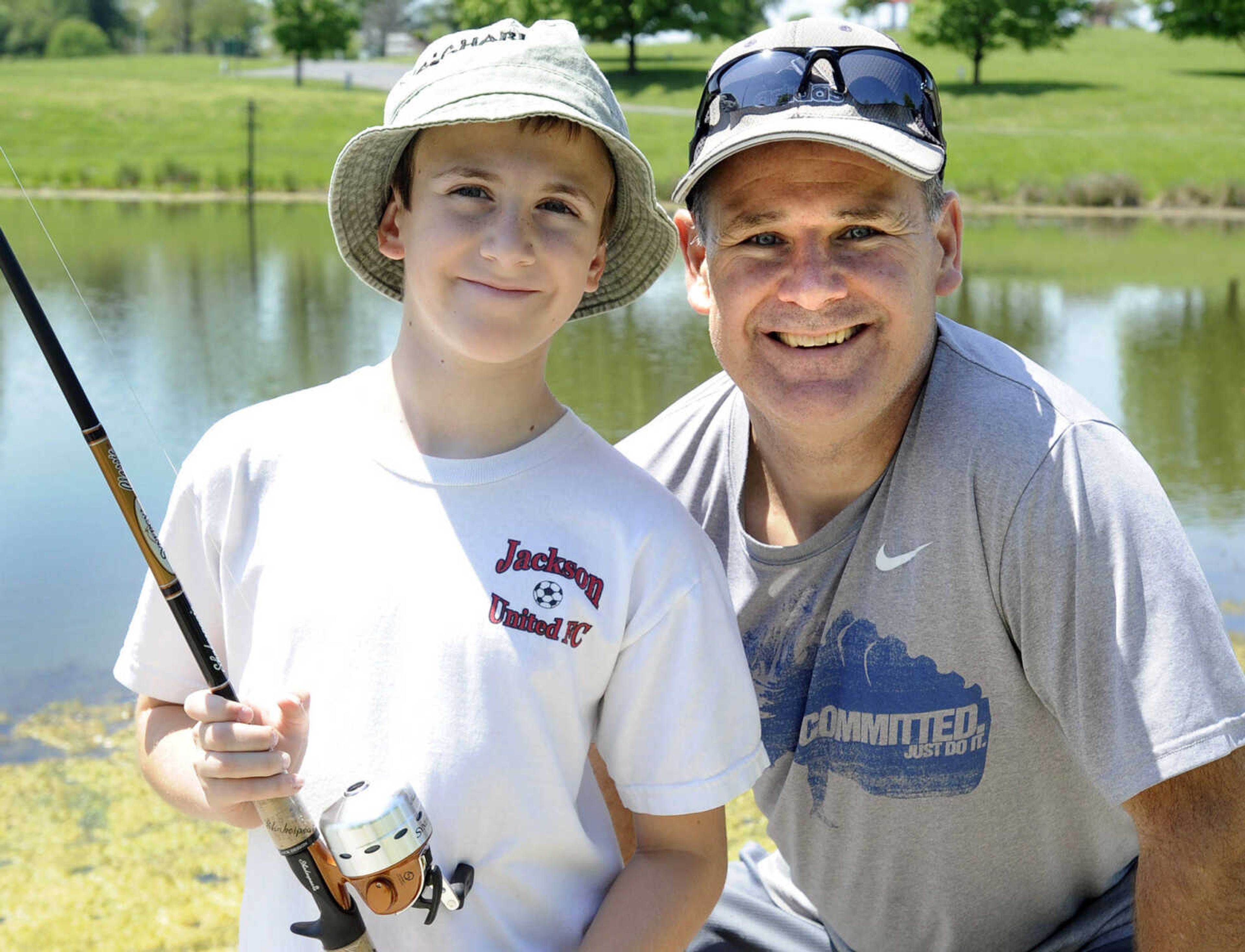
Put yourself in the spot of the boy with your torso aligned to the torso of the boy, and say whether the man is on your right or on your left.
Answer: on your left

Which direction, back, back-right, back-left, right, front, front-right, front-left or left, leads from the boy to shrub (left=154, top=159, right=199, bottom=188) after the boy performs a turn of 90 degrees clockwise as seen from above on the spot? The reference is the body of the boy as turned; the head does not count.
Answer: right

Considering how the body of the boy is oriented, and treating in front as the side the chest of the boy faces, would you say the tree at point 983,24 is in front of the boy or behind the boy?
behind

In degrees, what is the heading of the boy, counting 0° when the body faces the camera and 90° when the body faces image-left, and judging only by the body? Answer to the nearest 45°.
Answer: approximately 0°

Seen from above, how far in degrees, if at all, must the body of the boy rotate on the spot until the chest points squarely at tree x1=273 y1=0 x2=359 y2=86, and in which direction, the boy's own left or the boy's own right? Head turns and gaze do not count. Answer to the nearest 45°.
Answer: approximately 180°

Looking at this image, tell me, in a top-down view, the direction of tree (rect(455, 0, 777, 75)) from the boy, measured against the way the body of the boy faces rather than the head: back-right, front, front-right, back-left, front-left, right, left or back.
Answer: back

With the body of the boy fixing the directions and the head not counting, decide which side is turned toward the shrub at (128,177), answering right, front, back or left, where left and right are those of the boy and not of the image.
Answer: back
